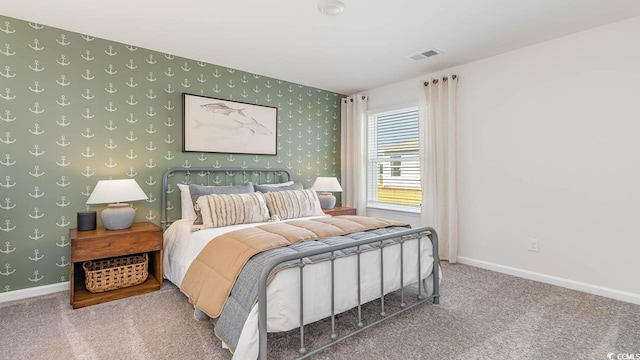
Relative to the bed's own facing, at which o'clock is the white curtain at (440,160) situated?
The white curtain is roughly at 9 o'clock from the bed.

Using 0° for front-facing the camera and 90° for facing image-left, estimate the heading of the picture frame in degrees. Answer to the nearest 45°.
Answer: approximately 315°

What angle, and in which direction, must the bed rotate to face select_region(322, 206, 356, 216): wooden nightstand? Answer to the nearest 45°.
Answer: approximately 135° to its left

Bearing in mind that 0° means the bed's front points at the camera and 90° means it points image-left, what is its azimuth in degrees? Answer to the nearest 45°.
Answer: approximately 315°

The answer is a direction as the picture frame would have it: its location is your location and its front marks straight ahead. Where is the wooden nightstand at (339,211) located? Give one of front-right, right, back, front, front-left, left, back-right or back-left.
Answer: front-left

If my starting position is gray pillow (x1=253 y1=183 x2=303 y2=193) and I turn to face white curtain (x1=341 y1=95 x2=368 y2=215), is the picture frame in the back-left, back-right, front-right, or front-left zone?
back-left

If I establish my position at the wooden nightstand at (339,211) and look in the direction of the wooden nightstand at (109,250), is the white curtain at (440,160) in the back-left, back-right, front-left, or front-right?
back-left

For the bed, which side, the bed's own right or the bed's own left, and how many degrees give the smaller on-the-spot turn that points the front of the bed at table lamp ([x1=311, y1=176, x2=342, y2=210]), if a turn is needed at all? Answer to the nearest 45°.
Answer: approximately 135° to the bed's own left

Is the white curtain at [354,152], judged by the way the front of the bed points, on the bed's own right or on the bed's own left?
on the bed's own left

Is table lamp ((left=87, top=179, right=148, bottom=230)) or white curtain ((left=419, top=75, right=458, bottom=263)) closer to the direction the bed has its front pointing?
the white curtain
